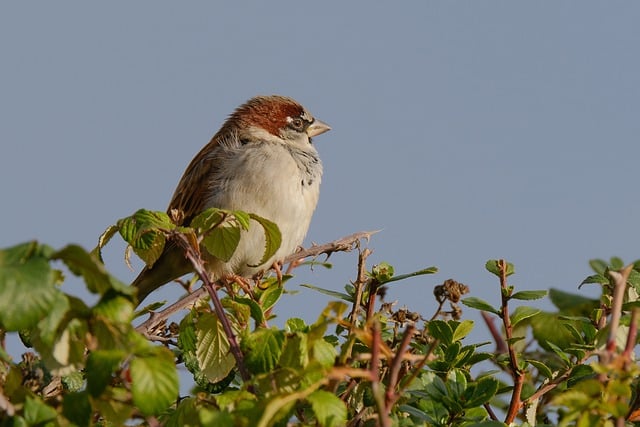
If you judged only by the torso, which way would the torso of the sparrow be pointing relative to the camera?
to the viewer's right
